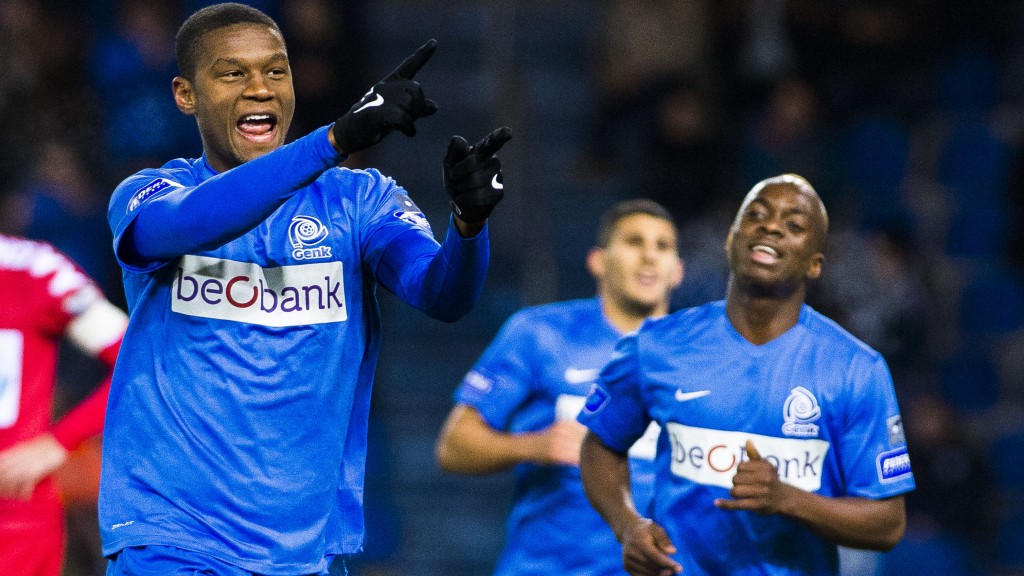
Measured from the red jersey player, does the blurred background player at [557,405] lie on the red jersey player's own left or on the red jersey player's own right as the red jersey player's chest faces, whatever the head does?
on the red jersey player's own left

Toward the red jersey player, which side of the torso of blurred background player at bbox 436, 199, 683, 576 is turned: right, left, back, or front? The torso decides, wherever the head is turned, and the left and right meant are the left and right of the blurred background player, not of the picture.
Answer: right

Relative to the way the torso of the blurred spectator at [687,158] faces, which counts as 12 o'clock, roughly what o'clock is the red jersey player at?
The red jersey player is roughly at 1 o'clock from the blurred spectator.

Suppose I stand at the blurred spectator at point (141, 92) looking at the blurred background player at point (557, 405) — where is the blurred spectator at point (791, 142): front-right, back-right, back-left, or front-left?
front-left

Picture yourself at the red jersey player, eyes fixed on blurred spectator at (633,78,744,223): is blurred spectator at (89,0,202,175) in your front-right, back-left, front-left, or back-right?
front-left

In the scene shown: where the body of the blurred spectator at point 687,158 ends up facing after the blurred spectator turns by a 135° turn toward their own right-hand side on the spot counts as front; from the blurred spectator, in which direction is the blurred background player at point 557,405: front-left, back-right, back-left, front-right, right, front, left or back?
back-left

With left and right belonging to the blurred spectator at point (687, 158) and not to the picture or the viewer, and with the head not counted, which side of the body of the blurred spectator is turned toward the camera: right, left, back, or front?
front

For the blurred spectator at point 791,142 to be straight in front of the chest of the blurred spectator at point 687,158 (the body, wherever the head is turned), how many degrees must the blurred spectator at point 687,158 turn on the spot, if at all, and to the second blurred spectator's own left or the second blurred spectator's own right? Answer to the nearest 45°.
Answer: approximately 135° to the second blurred spectator's own left

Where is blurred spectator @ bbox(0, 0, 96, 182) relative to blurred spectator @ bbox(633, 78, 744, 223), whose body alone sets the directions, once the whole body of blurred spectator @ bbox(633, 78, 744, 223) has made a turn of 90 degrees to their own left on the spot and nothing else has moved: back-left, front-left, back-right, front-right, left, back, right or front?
back

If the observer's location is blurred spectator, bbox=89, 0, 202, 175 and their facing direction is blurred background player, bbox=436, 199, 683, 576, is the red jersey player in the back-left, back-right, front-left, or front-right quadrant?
front-right

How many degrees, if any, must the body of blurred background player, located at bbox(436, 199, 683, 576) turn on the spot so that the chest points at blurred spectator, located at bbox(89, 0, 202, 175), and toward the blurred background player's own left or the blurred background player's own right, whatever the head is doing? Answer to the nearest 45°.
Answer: approximately 180°
